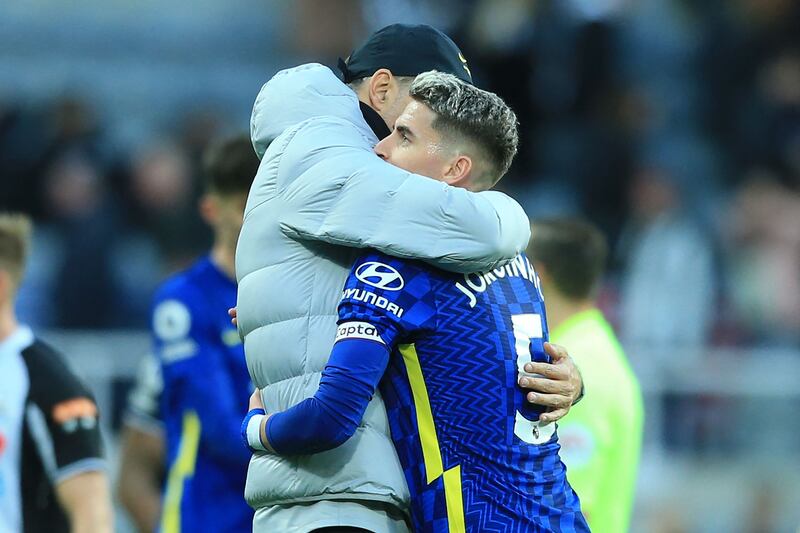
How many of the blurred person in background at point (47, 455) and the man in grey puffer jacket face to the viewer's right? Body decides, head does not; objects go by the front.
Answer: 1

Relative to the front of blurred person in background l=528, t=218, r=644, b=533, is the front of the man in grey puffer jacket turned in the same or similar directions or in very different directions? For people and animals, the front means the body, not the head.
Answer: very different directions

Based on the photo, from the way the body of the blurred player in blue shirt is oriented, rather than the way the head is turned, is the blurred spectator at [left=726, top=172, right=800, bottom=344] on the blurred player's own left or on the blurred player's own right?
on the blurred player's own left

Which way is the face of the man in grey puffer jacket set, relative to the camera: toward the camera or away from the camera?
away from the camera

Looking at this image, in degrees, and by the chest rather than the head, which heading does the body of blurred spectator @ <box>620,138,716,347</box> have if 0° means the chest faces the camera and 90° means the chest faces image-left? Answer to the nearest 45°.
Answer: approximately 0°

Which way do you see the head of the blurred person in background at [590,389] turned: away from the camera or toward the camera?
away from the camera
